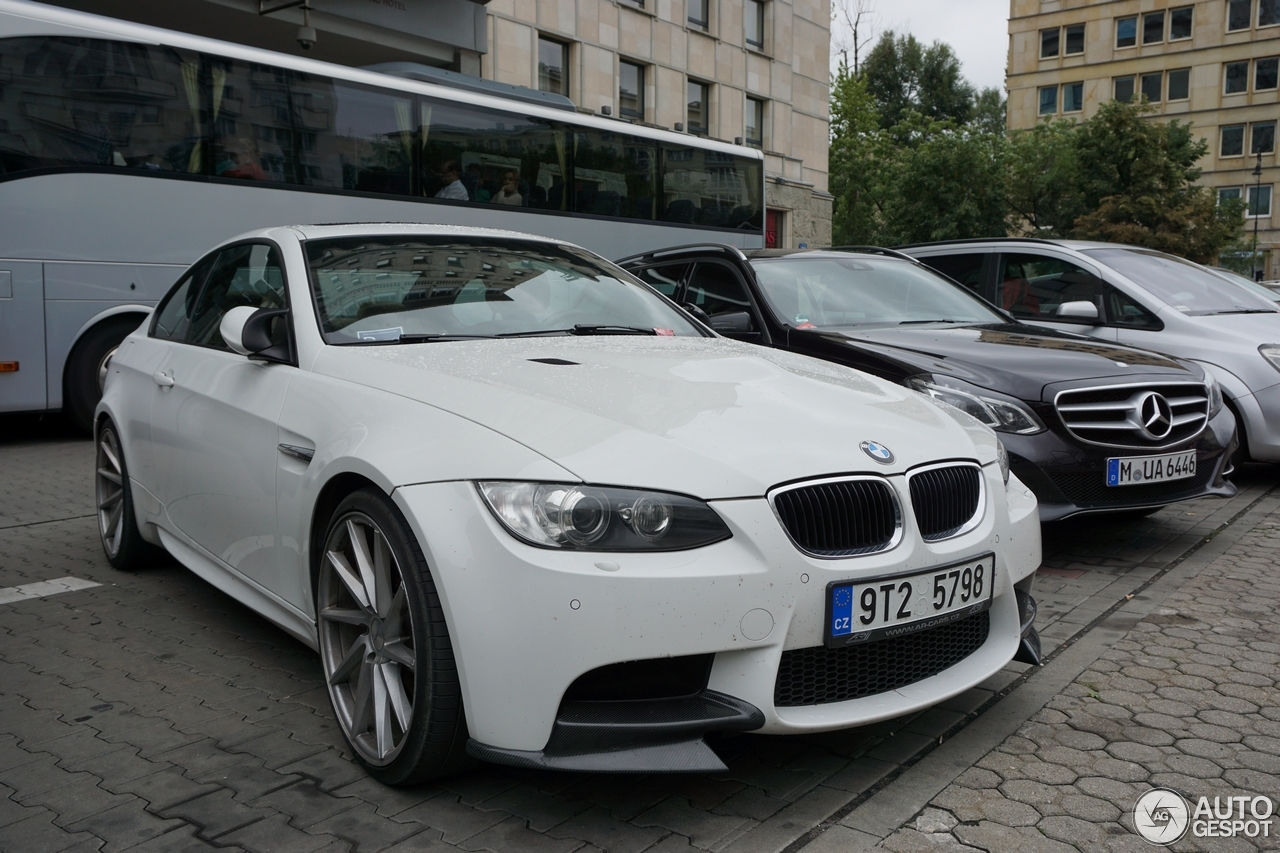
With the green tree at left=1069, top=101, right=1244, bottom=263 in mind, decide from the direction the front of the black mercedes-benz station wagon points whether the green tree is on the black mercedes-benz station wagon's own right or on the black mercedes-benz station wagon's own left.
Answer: on the black mercedes-benz station wagon's own left

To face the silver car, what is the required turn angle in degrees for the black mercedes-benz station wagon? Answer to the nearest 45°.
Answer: approximately 135° to its left

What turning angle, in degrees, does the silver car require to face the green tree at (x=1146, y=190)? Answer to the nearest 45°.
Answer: approximately 135° to its left

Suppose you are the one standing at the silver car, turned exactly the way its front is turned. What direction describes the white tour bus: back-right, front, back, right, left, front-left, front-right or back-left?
back-right

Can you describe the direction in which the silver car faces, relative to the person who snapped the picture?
facing the viewer and to the right of the viewer
